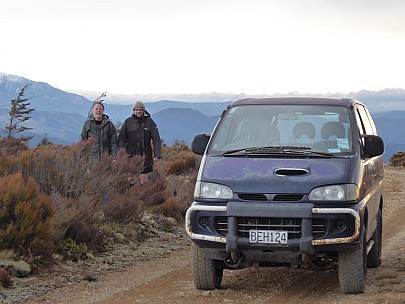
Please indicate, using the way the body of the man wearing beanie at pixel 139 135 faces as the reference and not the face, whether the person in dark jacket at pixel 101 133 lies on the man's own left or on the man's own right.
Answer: on the man's own right

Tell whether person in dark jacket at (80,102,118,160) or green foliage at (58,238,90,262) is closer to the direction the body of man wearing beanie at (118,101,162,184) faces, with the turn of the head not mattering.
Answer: the green foliage

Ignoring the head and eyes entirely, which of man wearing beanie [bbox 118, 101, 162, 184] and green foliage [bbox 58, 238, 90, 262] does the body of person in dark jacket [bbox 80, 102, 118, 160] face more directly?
the green foliage

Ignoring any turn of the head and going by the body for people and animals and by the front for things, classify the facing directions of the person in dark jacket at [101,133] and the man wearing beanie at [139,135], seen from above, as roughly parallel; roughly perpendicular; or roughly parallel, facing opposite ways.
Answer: roughly parallel

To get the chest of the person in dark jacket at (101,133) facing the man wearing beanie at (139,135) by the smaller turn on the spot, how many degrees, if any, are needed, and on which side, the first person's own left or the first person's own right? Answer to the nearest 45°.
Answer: approximately 90° to the first person's own left

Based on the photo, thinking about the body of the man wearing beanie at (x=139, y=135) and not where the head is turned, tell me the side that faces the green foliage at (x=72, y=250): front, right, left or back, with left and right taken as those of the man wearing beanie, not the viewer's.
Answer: front

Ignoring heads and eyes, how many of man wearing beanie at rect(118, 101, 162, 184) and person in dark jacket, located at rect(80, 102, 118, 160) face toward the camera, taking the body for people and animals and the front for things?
2

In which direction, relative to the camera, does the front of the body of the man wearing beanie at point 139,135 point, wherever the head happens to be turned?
toward the camera

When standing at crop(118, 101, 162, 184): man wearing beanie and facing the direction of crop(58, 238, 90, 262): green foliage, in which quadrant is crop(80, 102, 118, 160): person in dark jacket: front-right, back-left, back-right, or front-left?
front-right

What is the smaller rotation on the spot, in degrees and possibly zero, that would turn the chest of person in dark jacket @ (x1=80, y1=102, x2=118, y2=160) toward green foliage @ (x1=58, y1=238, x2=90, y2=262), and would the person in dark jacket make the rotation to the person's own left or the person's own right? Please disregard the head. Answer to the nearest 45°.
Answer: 0° — they already face it

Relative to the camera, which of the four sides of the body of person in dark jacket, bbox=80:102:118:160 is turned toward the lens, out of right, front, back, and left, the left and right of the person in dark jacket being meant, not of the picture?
front
